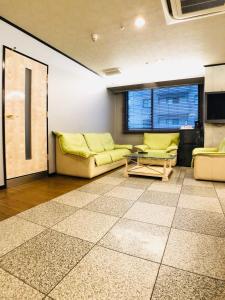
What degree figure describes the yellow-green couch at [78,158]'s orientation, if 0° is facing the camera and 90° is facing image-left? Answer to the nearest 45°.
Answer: approximately 315°

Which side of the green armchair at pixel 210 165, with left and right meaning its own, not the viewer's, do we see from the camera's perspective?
left

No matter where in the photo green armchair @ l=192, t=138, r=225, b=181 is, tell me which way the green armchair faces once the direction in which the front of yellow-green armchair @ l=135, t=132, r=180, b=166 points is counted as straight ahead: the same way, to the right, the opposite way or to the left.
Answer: to the right

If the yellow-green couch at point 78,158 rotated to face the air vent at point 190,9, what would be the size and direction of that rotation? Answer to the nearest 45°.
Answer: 0° — it already faces it

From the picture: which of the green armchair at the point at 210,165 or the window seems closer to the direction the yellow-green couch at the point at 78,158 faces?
the green armchair

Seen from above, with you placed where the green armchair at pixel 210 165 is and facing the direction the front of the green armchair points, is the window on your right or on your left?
on your right

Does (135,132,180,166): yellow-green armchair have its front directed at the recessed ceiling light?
yes

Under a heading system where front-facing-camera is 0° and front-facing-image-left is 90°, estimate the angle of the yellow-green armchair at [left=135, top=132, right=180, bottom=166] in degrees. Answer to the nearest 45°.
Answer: approximately 0°
